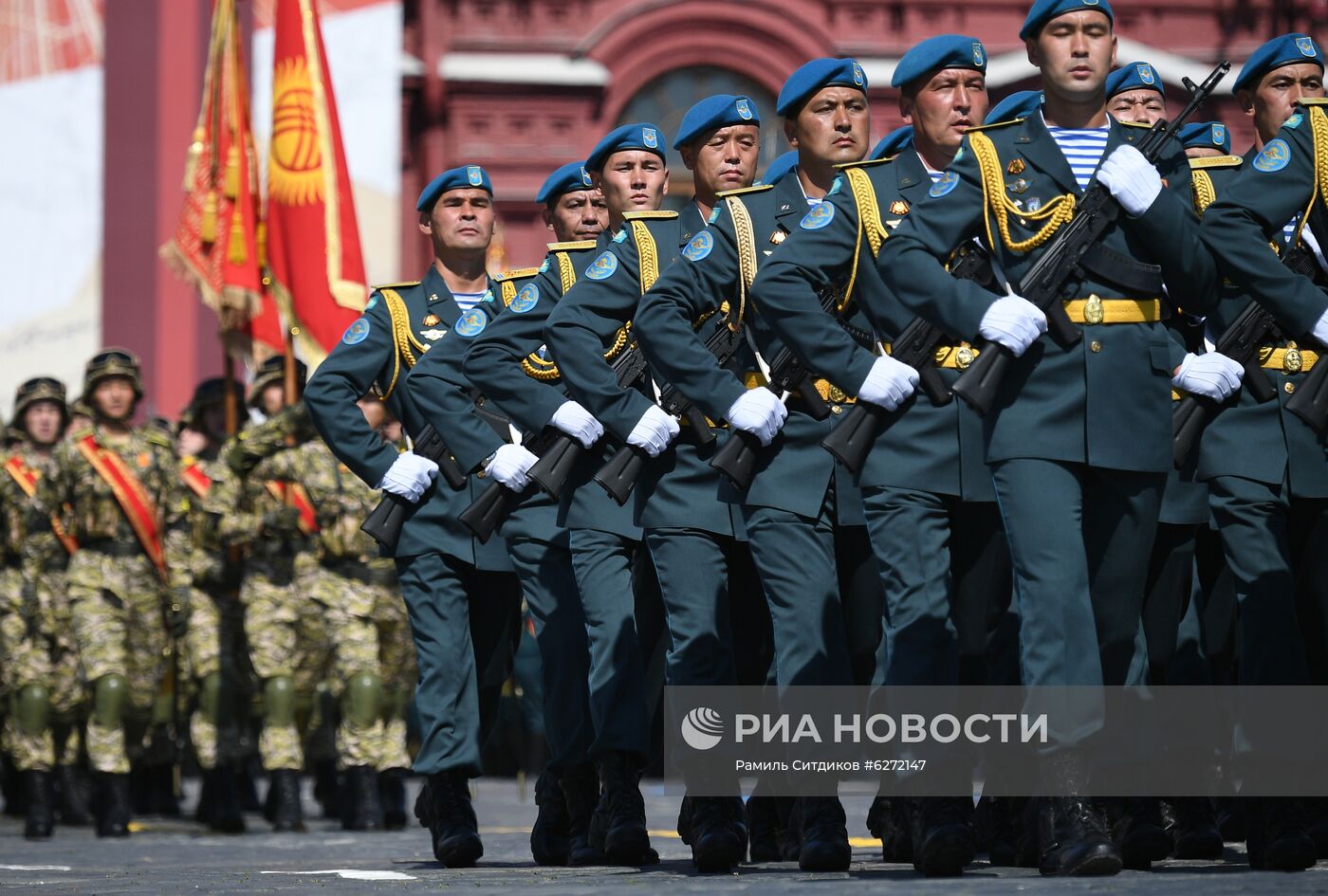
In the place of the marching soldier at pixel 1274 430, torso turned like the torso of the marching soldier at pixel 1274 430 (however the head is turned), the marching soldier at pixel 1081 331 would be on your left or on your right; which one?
on your right

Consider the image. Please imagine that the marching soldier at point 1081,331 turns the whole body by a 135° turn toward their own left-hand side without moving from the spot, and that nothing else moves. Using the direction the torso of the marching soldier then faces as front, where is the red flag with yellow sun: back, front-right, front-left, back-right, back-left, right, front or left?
left
